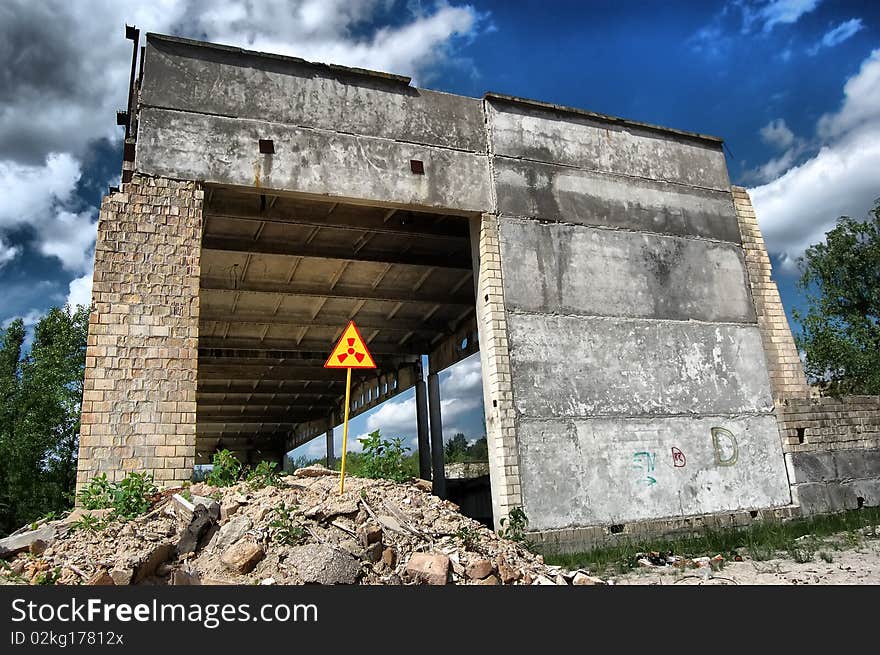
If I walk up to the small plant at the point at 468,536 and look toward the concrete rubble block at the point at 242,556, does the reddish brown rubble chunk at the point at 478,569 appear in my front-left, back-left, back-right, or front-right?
front-left

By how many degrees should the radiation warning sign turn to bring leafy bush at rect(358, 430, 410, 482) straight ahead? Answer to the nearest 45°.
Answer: approximately 180°

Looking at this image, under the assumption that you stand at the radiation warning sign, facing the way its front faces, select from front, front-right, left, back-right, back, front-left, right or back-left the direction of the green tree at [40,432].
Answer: back-right

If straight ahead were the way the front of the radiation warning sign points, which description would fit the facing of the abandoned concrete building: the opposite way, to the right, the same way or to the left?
the same way

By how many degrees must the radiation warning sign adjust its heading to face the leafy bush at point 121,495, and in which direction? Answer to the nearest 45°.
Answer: approximately 90° to its right

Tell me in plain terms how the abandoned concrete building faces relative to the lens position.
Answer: facing the viewer

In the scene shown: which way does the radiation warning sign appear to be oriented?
toward the camera

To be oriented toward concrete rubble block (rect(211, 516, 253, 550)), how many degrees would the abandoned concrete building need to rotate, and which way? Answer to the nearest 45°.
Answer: approximately 45° to its right

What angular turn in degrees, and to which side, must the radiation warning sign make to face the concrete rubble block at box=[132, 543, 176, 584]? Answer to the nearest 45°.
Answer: approximately 45° to its right

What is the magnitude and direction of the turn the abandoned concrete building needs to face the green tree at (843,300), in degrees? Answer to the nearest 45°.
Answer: approximately 135° to its left
